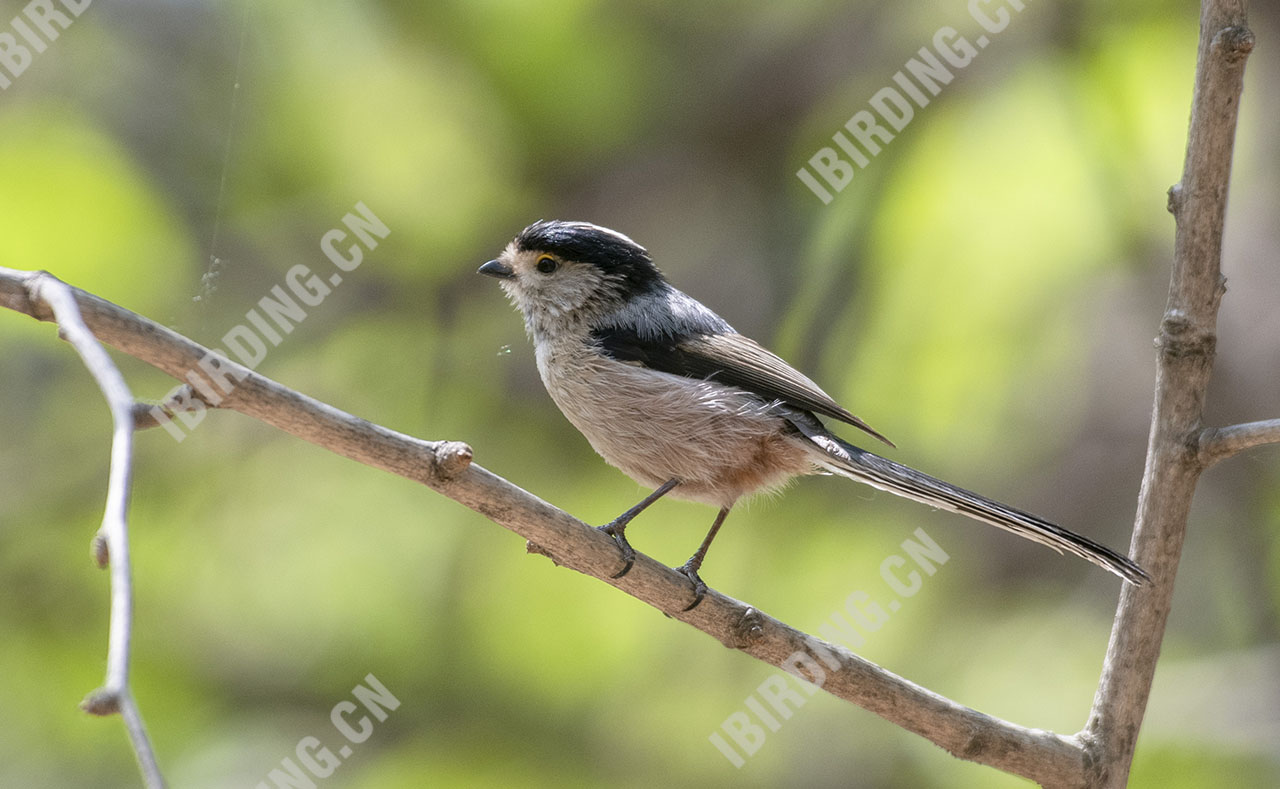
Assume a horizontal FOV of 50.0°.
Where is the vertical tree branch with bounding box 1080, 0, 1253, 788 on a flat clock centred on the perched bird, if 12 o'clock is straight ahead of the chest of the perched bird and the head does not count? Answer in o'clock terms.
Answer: The vertical tree branch is roughly at 7 o'clock from the perched bird.

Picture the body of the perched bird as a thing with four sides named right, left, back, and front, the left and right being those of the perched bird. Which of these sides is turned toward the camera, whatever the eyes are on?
left
